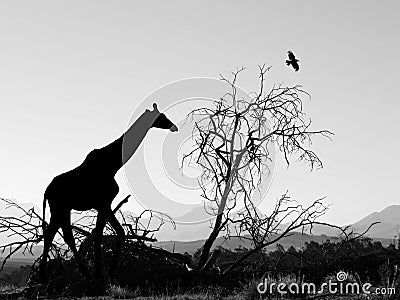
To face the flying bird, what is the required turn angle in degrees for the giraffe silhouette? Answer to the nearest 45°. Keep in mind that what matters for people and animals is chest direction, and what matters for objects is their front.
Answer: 0° — it already faces it

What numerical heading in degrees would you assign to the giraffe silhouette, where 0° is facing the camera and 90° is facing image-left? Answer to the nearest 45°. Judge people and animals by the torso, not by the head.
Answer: approximately 270°
